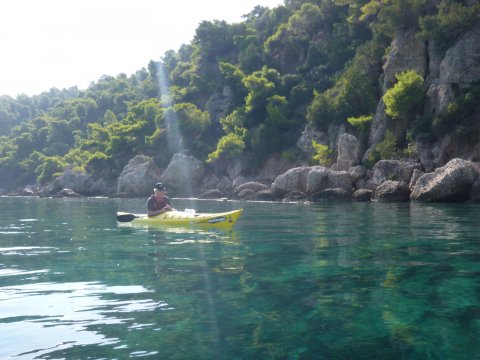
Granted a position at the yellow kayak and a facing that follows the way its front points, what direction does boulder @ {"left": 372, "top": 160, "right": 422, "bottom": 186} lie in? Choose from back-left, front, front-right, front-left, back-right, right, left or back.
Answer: front-left

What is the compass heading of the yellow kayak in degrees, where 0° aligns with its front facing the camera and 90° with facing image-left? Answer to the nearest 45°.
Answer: approximately 270°

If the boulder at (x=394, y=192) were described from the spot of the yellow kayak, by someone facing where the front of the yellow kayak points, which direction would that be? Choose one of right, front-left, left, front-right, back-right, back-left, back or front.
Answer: front-left

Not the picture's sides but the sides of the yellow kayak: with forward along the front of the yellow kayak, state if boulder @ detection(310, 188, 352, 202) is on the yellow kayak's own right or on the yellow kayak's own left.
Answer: on the yellow kayak's own left

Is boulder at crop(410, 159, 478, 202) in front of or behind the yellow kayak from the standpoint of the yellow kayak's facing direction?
in front

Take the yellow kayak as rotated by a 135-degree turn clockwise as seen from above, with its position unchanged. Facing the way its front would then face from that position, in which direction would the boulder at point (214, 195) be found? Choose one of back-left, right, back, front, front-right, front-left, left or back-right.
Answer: back-right

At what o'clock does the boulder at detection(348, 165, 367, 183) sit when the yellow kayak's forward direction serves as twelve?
The boulder is roughly at 10 o'clock from the yellow kayak.

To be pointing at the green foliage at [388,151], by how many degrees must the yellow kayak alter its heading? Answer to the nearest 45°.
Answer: approximately 45° to its left

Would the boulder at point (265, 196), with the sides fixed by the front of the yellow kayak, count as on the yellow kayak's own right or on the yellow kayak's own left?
on the yellow kayak's own left
